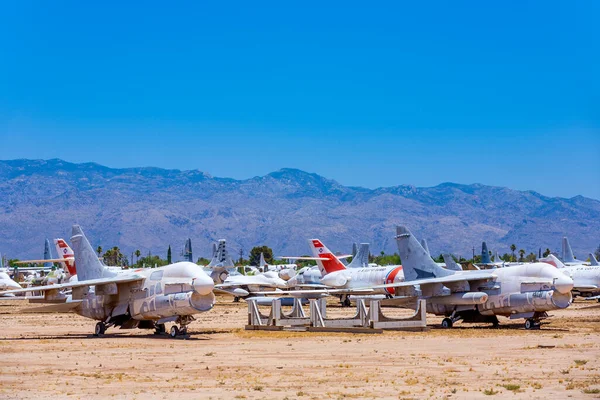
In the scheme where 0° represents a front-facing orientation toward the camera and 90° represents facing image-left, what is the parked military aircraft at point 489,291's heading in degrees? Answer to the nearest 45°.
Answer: approximately 315°

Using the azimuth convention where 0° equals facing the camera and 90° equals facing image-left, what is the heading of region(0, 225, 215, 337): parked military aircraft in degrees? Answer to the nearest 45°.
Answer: approximately 315°

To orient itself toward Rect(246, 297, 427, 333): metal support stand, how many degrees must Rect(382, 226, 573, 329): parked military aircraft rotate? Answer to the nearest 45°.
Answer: approximately 135° to its right
